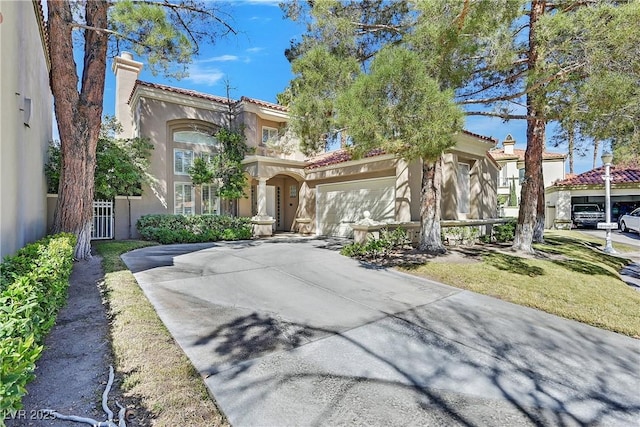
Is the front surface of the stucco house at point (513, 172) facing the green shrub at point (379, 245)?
yes

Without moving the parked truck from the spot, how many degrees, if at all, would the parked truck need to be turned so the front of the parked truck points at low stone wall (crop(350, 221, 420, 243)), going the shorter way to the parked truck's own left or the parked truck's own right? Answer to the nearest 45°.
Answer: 0° — it already faces it

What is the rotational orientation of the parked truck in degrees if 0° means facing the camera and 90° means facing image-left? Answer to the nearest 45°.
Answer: approximately 0°

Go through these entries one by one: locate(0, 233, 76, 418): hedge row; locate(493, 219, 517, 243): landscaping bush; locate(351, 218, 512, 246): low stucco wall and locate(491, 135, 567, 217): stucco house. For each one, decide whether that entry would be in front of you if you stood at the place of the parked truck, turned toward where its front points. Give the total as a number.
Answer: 3

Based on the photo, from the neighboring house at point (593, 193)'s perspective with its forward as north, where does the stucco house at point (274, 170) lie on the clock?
The stucco house is roughly at 1 o'clock from the neighboring house.

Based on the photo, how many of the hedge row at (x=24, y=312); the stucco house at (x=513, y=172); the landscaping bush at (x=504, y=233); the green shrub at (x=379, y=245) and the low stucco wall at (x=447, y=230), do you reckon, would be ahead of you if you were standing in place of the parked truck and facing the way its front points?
4

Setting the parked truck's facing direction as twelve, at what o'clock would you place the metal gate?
The metal gate is roughly at 1 o'clock from the parked truck.

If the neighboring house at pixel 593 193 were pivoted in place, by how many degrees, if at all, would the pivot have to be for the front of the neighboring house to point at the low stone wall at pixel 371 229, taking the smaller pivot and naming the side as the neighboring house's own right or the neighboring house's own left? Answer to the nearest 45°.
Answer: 0° — it already faces it

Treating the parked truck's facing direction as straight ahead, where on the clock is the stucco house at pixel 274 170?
The stucco house is roughly at 1 o'clock from the parked truck.

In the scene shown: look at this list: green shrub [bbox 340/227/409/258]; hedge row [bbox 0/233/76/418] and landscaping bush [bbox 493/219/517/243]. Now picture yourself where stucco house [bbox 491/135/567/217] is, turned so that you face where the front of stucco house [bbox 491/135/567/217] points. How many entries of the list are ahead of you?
3
